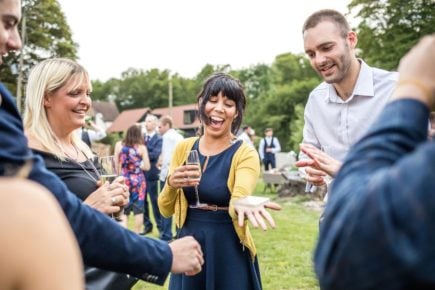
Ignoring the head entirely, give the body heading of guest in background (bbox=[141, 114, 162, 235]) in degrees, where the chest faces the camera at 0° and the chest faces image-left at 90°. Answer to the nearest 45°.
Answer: approximately 45°

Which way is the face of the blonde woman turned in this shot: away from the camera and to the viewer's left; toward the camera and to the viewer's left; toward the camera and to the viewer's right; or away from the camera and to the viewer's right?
toward the camera and to the viewer's right

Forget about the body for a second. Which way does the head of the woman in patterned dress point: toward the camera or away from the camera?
away from the camera

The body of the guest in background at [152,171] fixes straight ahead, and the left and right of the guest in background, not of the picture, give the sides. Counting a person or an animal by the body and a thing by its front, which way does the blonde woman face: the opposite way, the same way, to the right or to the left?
to the left

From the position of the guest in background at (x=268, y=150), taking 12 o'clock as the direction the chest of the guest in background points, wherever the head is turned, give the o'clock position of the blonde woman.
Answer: The blonde woman is roughly at 12 o'clock from the guest in background.

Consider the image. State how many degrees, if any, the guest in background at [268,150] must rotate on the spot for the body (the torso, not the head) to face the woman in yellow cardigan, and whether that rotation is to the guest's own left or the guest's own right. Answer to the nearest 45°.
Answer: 0° — they already face them

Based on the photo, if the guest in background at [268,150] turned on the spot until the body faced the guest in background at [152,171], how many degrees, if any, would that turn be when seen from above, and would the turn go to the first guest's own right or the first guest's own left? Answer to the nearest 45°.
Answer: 0° — they already face them

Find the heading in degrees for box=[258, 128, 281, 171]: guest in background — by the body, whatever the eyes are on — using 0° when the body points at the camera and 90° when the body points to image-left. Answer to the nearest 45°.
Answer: approximately 0°

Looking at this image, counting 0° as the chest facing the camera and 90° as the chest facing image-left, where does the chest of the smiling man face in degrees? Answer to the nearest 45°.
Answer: approximately 45°

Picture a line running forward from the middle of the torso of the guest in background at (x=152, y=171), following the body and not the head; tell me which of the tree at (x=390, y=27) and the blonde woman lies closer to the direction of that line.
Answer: the blonde woman
